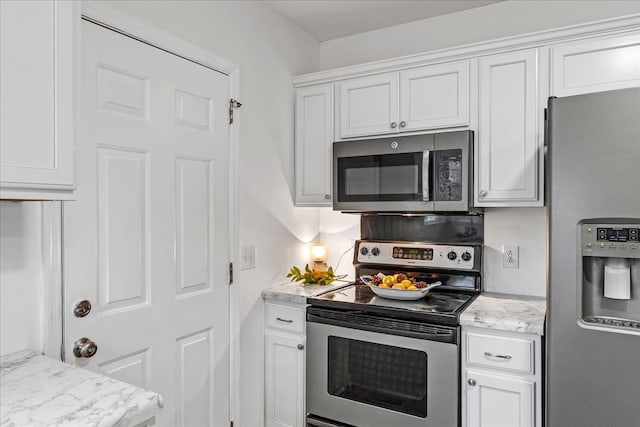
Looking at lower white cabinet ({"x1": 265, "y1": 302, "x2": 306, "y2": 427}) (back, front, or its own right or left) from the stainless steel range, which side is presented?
left

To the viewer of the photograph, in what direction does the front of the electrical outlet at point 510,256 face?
facing the viewer

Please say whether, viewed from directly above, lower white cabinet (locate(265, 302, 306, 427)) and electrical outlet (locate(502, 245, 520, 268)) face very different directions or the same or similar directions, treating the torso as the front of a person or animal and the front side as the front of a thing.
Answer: same or similar directions

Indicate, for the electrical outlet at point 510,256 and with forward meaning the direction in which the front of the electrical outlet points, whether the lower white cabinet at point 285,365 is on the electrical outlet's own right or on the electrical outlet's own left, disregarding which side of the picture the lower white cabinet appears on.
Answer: on the electrical outlet's own right

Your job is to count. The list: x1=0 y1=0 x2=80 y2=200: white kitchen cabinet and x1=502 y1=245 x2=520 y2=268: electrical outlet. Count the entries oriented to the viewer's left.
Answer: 0

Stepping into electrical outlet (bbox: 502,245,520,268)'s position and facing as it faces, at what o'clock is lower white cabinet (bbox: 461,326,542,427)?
The lower white cabinet is roughly at 12 o'clock from the electrical outlet.

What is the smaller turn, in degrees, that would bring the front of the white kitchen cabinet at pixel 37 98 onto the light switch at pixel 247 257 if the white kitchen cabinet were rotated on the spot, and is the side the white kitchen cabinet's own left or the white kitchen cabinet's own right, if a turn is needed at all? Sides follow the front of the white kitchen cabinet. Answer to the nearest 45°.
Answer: approximately 90° to the white kitchen cabinet's own left

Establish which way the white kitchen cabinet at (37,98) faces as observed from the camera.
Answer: facing the viewer and to the right of the viewer

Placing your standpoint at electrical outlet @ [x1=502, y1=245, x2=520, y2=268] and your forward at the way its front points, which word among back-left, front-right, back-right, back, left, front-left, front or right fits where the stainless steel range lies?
front-right

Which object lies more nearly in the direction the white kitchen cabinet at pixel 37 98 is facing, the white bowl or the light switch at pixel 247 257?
the white bowl
